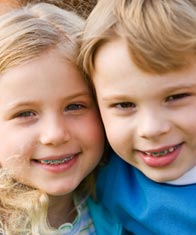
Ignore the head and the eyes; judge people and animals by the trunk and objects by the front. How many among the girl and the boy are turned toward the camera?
2

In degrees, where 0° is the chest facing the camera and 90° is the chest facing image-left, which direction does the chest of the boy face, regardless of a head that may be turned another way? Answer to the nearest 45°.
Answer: approximately 0°
